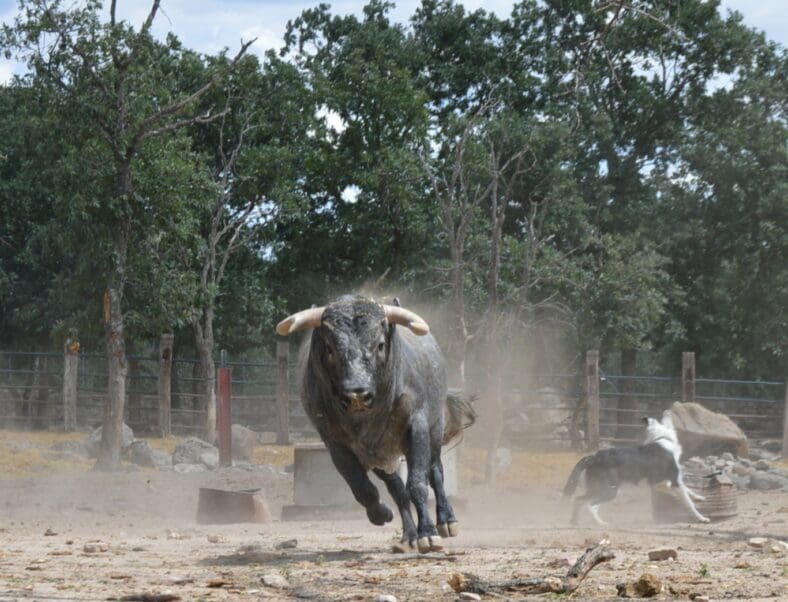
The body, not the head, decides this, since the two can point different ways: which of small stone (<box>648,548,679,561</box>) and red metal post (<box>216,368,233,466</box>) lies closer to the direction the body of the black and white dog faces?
the small stone

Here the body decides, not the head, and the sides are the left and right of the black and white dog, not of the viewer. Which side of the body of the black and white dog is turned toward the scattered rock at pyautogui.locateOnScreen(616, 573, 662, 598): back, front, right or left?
right

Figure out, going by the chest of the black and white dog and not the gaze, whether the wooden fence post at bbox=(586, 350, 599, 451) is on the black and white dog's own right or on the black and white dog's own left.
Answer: on the black and white dog's own left

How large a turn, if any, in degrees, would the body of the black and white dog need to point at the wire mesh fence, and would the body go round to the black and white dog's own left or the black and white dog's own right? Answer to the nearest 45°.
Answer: approximately 135° to the black and white dog's own left

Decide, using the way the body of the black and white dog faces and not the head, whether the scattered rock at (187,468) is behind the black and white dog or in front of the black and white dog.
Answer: behind

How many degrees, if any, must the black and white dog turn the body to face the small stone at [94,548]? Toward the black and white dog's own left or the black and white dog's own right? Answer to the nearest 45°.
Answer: approximately 135° to the black and white dog's own right

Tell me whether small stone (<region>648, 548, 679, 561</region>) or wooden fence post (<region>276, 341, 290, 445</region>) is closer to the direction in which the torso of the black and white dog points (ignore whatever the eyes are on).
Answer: the small stone

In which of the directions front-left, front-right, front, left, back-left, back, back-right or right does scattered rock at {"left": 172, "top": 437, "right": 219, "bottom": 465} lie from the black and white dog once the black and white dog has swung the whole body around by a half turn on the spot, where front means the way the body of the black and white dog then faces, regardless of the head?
front-right

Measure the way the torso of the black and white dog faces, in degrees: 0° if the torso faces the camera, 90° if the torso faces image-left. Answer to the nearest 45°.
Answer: approximately 270°

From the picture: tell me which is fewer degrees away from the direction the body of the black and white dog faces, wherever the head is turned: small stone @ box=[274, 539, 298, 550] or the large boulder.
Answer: the large boulder

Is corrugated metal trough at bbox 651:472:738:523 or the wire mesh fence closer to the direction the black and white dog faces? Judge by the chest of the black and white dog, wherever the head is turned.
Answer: the corrugated metal trough

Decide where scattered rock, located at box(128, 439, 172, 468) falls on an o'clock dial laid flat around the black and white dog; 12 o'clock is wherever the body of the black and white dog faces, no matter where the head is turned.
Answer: The scattered rock is roughly at 7 o'clock from the black and white dog.

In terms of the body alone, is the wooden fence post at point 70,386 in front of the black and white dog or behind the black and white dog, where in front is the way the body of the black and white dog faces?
behind

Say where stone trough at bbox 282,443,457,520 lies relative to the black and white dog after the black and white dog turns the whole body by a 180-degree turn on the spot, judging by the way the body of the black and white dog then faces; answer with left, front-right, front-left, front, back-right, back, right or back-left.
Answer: front

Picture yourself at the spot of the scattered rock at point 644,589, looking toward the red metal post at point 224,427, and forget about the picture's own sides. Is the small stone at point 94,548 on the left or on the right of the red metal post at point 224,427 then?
left

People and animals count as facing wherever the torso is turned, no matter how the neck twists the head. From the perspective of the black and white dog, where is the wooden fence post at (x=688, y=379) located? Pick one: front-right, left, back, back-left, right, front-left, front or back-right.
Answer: left
